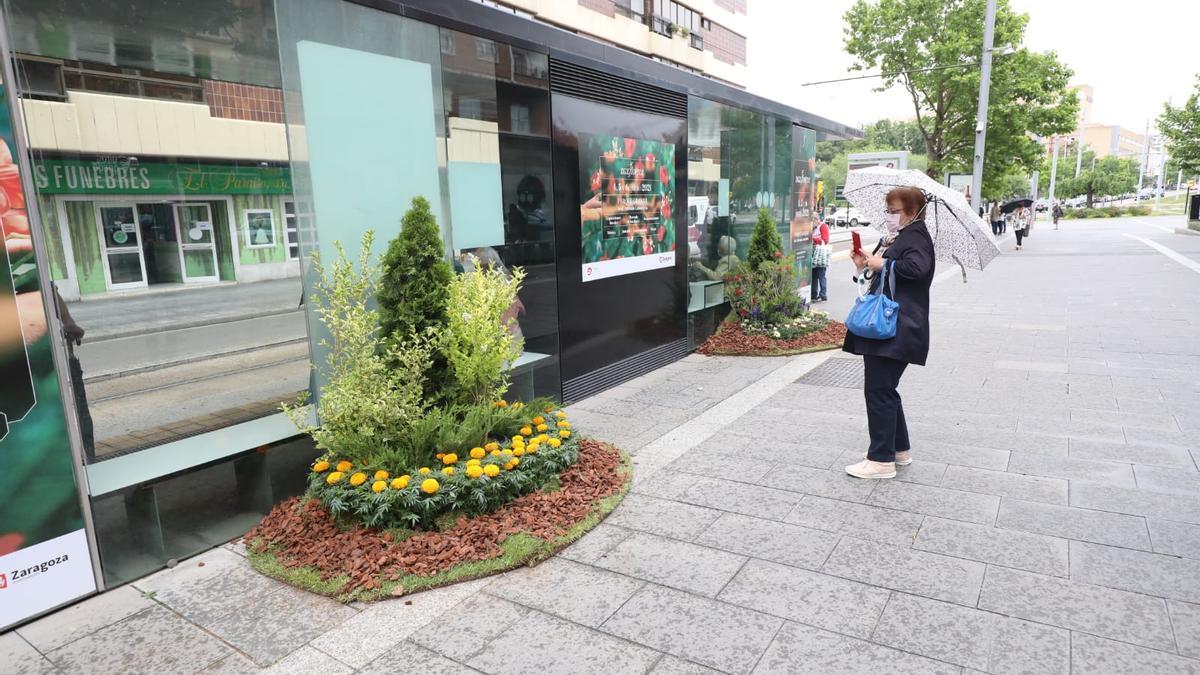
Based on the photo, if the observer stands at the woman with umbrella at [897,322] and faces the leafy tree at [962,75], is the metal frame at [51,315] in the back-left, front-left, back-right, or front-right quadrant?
back-left

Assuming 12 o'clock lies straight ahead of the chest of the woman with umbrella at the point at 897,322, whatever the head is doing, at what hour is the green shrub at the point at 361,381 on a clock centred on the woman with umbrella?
The green shrub is roughly at 11 o'clock from the woman with umbrella.

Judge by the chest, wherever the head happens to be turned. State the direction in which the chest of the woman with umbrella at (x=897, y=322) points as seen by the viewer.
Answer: to the viewer's left

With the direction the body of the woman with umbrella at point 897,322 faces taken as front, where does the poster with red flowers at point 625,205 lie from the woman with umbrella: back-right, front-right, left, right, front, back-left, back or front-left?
front-right

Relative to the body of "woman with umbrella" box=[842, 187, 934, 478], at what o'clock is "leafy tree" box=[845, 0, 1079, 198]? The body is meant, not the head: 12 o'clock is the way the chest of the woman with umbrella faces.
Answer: The leafy tree is roughly at 3 o'clock from the woman with umbrella.

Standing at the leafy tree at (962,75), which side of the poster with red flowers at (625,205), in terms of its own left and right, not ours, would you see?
left

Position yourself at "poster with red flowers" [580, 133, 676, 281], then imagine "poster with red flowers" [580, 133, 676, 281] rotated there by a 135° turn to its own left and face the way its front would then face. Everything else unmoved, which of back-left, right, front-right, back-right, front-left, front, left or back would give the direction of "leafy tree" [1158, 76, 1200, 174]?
front-right

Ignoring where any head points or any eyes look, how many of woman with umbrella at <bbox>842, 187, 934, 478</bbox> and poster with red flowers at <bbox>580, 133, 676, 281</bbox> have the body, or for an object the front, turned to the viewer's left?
1

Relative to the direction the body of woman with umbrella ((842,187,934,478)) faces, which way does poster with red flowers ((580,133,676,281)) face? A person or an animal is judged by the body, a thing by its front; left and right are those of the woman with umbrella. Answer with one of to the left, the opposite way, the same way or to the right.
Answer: the opposite way

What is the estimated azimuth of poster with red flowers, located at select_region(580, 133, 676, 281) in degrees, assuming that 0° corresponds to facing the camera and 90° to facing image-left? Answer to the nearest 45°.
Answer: approximately 315°

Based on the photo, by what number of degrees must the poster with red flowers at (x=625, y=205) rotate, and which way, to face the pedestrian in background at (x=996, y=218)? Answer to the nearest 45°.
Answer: approximately 90° to its left

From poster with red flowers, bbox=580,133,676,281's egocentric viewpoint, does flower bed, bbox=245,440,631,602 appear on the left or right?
on its right

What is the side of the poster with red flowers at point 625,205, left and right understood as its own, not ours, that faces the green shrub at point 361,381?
right
